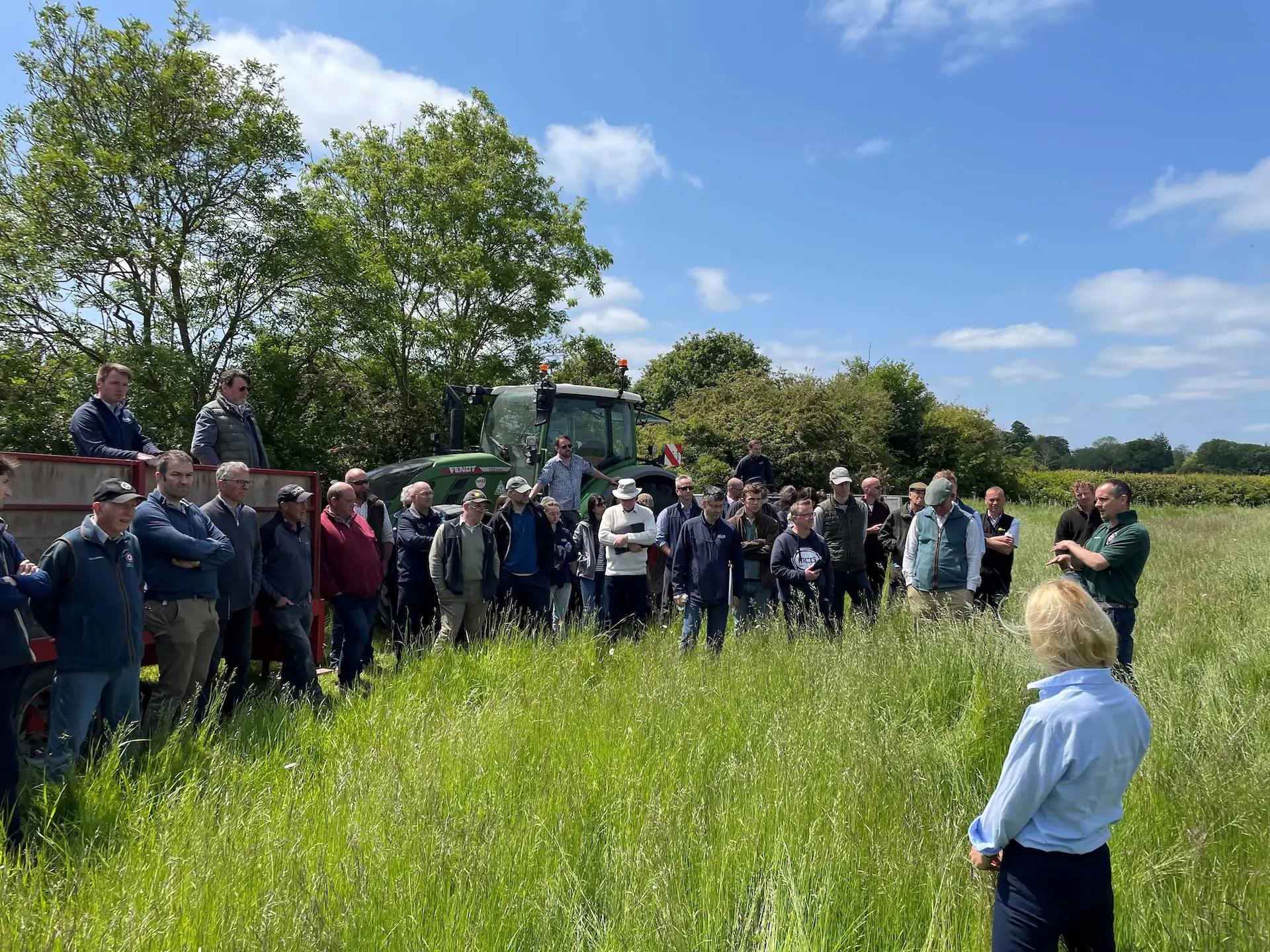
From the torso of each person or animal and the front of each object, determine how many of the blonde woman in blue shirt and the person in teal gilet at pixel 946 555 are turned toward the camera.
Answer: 1

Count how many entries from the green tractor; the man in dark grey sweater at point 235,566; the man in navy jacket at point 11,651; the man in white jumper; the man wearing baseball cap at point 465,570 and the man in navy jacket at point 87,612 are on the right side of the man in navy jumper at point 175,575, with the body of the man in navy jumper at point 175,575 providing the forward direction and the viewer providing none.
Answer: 2

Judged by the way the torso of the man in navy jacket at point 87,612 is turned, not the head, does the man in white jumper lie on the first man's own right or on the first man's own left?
on the first man's own left

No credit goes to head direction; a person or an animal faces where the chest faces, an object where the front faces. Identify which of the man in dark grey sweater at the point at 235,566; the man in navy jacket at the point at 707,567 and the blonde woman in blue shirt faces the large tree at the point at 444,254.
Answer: the blonde woman in blue shirt

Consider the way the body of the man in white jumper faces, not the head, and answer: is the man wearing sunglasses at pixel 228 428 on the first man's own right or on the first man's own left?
on the first man's own right

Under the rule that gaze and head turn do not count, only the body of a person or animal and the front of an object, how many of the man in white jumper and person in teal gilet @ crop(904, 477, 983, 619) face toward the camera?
2

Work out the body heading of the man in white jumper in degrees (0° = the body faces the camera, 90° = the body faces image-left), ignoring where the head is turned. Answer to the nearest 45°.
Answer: approximately 0°

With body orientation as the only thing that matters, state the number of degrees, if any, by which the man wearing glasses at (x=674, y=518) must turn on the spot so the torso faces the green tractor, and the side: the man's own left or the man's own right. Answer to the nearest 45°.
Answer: approximately 180°

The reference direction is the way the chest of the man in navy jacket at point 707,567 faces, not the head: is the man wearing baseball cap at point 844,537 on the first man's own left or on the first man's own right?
on the first man's own left

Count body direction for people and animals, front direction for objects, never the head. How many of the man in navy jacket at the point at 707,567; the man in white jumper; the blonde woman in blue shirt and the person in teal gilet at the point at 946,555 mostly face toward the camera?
3

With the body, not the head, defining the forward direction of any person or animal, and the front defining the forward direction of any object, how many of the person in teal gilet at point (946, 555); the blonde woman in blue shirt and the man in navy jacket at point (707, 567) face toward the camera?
2

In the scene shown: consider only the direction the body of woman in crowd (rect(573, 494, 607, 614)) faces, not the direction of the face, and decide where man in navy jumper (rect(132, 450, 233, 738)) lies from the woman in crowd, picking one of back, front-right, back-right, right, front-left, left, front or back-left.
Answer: right

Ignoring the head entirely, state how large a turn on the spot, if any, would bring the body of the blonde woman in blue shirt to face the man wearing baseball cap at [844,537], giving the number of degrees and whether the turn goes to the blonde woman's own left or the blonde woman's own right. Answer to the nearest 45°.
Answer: approximately 45° to the blonde woman's own right
